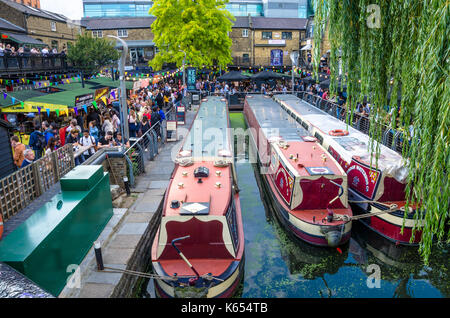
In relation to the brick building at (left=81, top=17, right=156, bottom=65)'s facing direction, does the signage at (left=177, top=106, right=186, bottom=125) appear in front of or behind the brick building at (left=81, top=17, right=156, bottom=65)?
in front

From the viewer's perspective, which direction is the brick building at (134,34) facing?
toward the camera

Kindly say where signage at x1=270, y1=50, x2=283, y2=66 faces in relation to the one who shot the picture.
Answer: facing the viewer

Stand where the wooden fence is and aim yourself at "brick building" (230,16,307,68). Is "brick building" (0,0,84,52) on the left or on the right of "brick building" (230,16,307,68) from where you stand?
left

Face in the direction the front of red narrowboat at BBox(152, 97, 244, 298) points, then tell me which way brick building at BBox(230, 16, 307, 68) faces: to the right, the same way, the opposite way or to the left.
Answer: the opposite way

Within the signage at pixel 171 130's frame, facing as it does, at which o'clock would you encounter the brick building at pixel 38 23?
The brick building is roughly at 5 o'clock from the signage.

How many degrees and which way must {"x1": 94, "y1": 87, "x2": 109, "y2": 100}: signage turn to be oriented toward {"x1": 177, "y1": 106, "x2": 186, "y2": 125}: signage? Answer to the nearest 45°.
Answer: approximately 45° to its left

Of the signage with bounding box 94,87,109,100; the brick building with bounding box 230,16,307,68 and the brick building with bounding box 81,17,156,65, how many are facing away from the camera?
0

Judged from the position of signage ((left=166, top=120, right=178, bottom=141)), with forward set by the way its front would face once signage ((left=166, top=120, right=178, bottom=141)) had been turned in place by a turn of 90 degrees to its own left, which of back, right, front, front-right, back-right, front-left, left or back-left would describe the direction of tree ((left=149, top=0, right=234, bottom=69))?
left

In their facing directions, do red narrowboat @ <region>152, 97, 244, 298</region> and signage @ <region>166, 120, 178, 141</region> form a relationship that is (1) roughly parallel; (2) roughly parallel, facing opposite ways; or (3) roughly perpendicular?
roughly parallel, facing opposite ways

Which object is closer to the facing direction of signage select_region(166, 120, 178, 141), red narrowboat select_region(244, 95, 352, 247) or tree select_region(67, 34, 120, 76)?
the red narrowboat

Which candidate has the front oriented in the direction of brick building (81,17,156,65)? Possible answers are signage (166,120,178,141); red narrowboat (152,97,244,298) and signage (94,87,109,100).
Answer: the red narrowboat

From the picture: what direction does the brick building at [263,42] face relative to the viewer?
toward the camera

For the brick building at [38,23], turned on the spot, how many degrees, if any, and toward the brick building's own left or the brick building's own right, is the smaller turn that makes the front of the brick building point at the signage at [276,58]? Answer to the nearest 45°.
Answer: approximately 45° to the brick building's own left

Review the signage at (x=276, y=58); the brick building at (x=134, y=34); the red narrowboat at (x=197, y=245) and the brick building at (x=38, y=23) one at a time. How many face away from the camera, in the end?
1
